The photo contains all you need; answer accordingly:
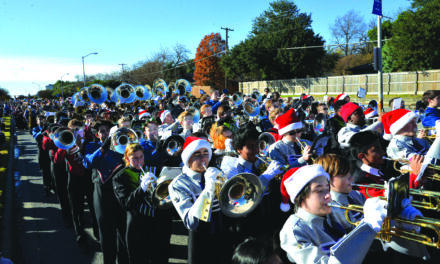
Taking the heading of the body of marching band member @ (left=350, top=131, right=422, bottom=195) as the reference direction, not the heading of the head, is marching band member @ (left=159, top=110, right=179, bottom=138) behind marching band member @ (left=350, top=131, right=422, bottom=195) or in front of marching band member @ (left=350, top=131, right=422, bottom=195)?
behind

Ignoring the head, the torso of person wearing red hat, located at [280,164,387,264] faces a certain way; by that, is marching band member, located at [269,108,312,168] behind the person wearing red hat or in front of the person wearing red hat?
behind

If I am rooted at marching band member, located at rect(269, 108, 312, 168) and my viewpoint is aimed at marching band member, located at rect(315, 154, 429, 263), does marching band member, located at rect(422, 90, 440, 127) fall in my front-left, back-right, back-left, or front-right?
back-left
